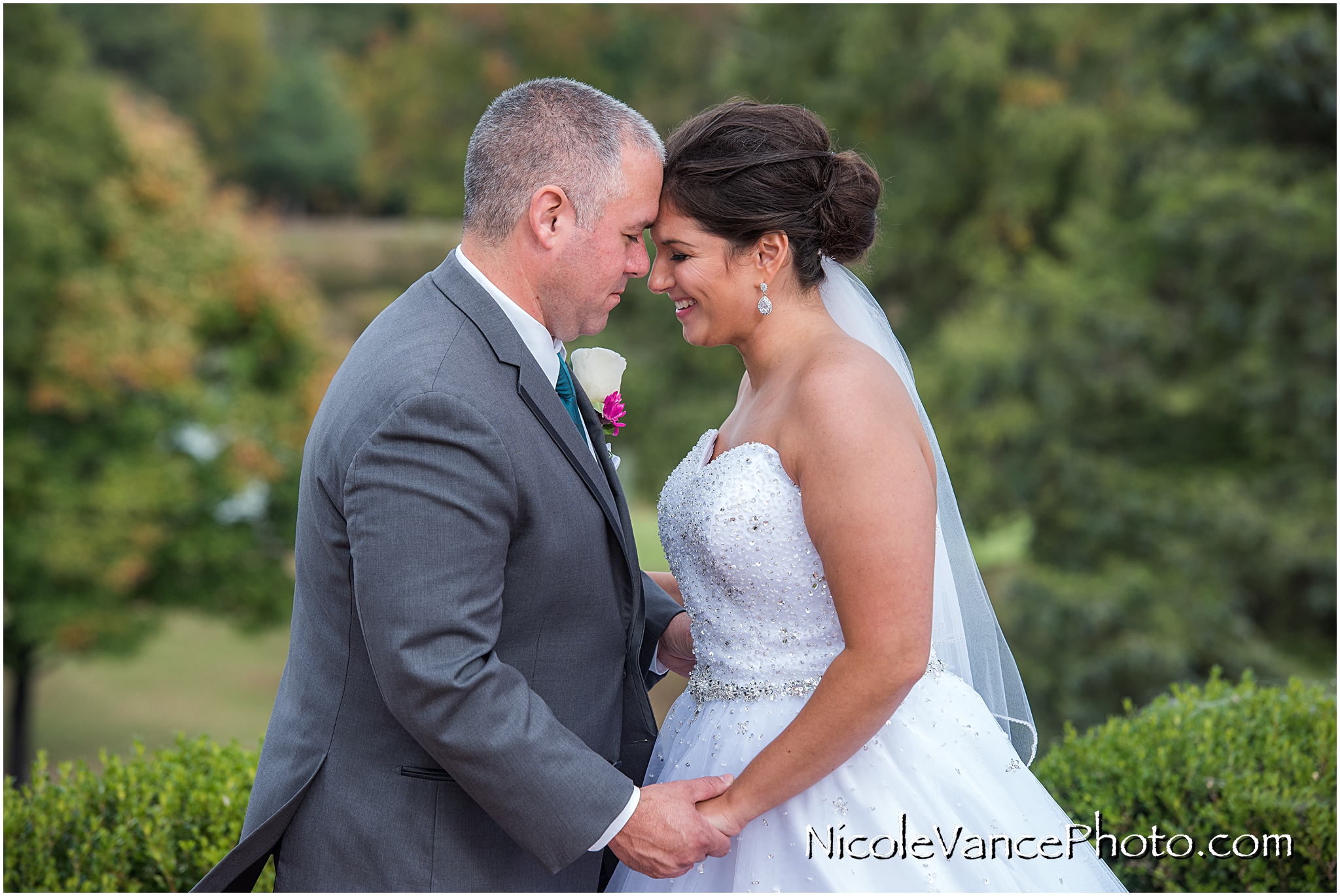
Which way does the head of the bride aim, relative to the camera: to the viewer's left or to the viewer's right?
to the viewer's left

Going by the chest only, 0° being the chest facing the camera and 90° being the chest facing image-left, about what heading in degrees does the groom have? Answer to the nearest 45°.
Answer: approximately 270°

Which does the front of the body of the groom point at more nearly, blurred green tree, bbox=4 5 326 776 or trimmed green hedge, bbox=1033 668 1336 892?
the trimmed green hedge

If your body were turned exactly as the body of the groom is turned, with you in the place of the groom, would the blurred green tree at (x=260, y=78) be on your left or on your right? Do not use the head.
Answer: on your left

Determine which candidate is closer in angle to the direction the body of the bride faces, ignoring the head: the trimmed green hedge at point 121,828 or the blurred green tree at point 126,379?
the trimmed green hedge

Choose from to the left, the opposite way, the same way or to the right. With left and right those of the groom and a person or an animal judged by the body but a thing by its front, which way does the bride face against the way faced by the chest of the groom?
the opposite way

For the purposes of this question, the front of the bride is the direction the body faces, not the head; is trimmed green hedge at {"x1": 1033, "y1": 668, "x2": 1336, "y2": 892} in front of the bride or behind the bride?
behind

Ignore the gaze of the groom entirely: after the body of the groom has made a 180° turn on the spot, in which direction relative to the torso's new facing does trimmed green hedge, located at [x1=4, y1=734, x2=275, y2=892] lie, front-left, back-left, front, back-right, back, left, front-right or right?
front-right

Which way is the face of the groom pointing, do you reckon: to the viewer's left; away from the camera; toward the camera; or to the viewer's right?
to the viewer's right

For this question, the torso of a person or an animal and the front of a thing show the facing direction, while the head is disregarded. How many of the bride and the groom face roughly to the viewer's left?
1

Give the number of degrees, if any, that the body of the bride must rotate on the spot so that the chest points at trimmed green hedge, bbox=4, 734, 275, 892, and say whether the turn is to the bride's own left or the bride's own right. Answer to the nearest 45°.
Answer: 0° — they already face it

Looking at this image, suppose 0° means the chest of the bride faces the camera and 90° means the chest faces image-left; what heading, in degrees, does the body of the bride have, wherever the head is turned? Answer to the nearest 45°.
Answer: approximately 90°
